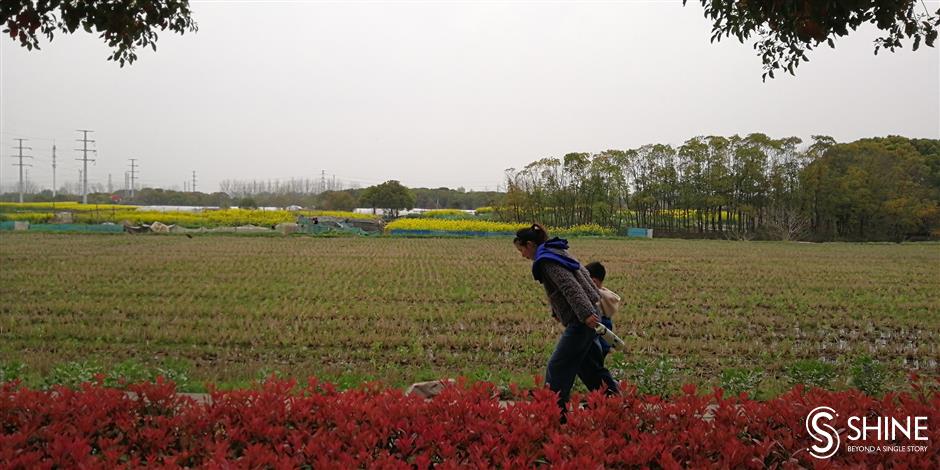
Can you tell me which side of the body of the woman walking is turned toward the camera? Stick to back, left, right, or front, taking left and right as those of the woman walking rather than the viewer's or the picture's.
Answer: left
